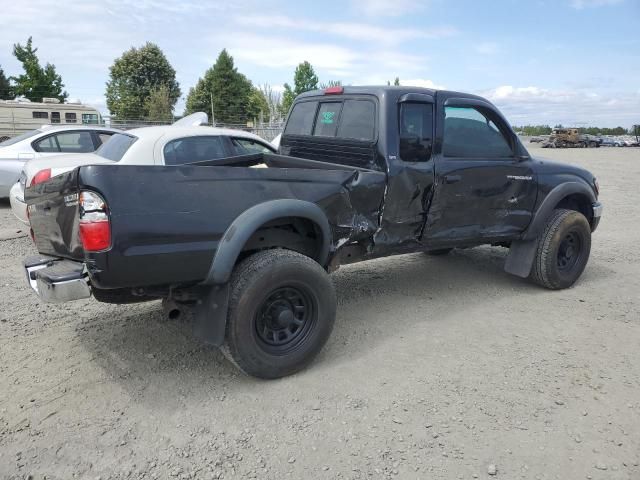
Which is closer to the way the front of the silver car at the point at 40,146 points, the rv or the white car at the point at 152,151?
the rv

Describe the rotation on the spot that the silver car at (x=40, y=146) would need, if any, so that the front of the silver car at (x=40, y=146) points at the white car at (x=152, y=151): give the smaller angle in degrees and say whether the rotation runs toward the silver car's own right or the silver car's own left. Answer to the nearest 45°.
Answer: approximately 135° to the silver car's own right

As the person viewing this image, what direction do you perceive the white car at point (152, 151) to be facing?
facing away from the viewer and to the right of the viewer

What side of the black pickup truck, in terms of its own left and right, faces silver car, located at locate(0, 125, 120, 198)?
left

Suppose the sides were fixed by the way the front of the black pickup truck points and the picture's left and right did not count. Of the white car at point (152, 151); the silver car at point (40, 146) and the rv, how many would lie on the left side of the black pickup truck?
3

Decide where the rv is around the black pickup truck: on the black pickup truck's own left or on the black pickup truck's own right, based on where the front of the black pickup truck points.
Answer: on the black pickup truck's own left
